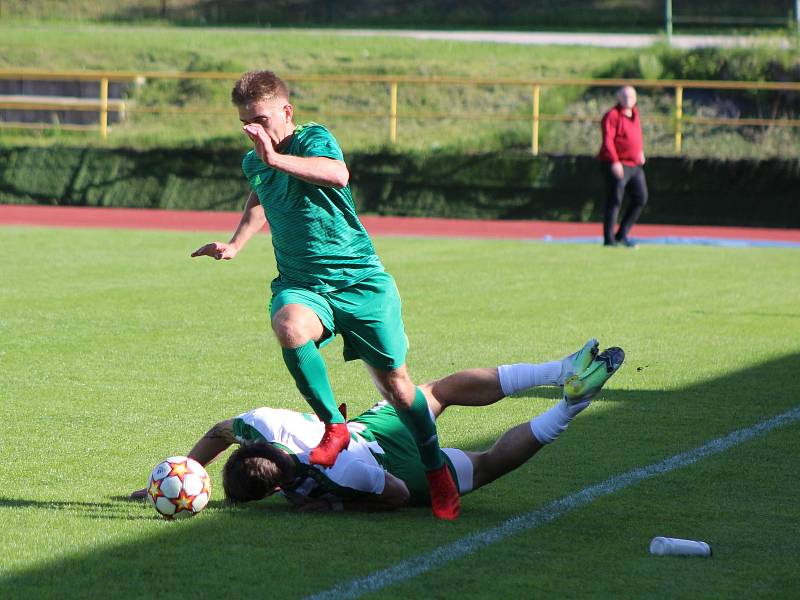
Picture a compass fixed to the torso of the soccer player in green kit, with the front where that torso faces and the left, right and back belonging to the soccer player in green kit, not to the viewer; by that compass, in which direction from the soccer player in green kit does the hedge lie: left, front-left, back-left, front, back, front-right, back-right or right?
back-right

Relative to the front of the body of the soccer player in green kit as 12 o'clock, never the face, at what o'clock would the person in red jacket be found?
The person in red jacket is roughly at 5 o'clock from the soccer player in green kit.

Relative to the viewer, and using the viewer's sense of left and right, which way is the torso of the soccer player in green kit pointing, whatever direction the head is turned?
facing the viewer and to the left of the viewer
